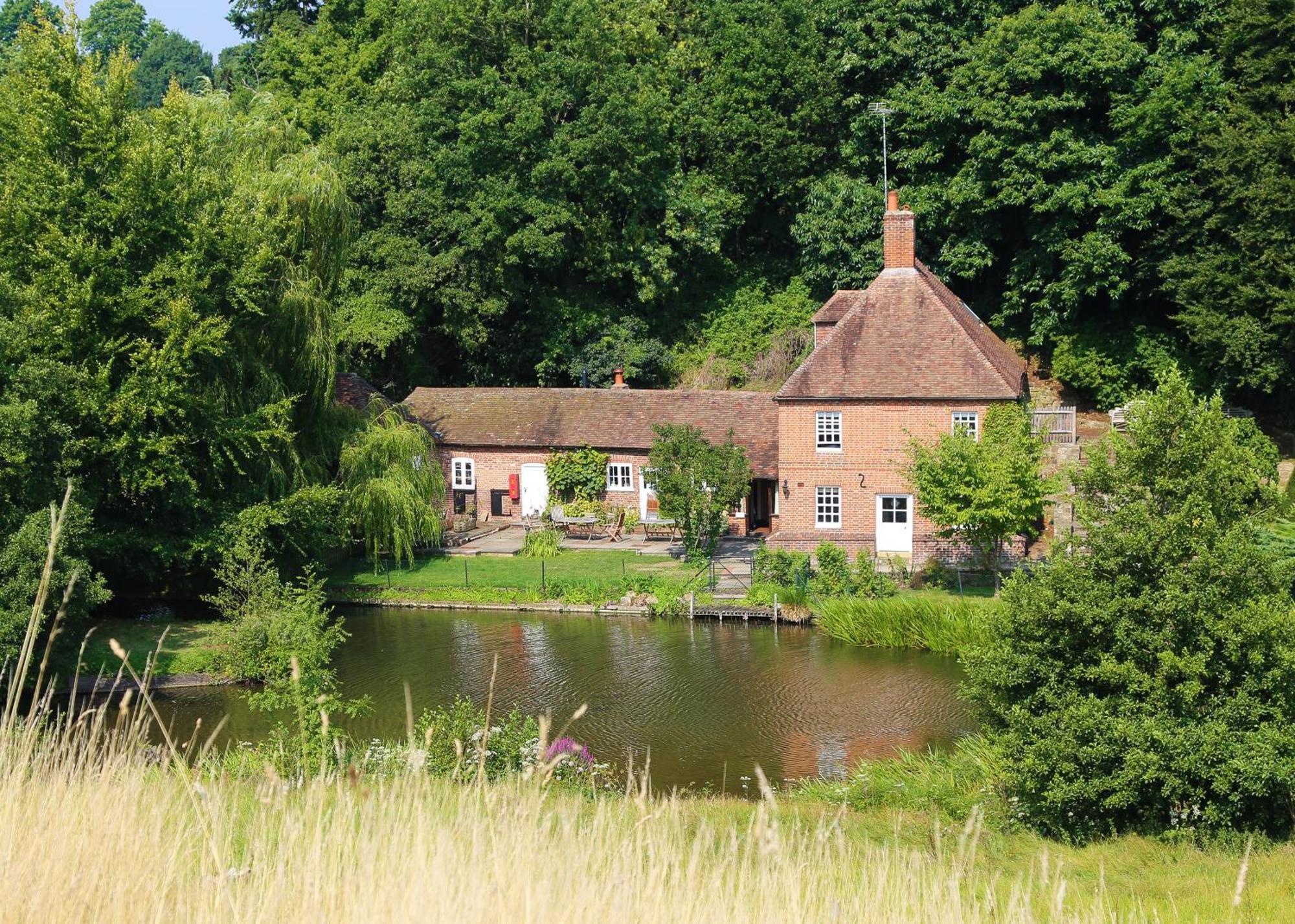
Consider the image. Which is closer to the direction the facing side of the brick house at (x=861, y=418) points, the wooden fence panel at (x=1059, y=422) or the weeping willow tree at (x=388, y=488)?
the weeping willow tree

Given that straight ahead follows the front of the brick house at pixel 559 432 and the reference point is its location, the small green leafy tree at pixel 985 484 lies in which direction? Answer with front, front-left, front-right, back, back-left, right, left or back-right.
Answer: front-left

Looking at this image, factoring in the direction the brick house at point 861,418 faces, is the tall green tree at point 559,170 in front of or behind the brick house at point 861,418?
behind

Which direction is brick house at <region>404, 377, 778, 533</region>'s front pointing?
toward the camera

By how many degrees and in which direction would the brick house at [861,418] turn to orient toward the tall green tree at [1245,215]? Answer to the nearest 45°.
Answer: approximately 90° to its left

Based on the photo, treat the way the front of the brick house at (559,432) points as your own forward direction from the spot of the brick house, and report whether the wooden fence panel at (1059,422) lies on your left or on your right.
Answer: on your left

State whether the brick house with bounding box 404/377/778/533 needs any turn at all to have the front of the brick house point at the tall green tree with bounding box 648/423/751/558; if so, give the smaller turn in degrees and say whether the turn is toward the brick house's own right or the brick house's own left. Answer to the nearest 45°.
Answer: approximately 45° to the brick house's own left

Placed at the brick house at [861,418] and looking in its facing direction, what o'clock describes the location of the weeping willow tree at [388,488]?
The weeping willow tree is roughly at 3 o'clock from the brick house.

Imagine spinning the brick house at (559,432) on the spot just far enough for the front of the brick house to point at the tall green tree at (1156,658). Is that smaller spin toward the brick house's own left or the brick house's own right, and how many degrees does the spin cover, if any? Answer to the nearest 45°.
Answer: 0° — it already faces it

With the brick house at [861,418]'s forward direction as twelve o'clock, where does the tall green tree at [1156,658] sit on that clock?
The tall green tree is roughly at 12 o'clock from the brick house.

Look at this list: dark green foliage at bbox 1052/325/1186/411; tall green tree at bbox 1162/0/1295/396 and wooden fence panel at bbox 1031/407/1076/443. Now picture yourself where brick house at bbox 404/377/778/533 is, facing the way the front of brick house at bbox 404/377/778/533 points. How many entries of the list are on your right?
0

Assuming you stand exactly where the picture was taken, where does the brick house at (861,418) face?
facing the viewer
